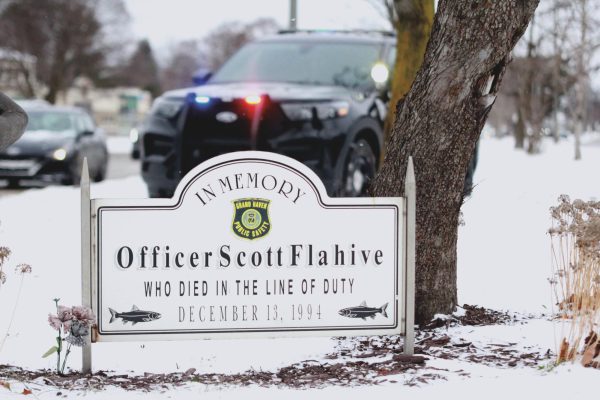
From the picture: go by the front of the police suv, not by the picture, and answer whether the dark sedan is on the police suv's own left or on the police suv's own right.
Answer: on the police suv's own right

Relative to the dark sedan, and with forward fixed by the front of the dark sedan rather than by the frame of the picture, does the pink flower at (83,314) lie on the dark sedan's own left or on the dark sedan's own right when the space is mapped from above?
on the dark sedan's own left

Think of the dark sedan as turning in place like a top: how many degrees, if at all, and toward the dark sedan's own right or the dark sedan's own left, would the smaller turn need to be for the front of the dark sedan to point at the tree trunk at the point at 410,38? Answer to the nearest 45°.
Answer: approximately 90° to the dark sedan's own left

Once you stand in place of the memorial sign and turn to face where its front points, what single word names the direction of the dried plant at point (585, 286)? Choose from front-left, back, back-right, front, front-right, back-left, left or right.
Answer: left

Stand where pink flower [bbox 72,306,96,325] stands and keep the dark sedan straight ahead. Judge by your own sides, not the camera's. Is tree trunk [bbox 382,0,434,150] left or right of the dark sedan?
right

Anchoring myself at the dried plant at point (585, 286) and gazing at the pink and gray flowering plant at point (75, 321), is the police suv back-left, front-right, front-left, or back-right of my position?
front-right

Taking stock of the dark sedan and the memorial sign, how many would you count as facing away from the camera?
0

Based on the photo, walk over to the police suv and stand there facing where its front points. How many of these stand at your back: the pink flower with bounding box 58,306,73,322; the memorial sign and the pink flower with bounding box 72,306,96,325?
0

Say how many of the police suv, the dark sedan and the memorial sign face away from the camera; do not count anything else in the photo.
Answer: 0

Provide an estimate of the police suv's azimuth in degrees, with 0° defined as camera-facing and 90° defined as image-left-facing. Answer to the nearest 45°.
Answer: approximately 45°

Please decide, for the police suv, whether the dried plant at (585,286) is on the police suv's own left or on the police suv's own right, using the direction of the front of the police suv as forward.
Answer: on the police suv's own left

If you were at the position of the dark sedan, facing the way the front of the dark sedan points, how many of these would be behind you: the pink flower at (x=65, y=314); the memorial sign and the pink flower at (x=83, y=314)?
0

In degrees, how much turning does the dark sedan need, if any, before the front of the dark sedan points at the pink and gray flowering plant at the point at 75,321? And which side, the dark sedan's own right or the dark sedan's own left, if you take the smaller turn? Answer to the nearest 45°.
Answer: approximately 45° to the dark sedan's own left

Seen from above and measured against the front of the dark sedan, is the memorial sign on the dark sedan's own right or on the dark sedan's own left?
on the dark sedan's own left

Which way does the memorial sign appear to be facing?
toward the camera

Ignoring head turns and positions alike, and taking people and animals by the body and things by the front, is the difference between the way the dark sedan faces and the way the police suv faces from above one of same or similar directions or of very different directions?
same or similar directions
